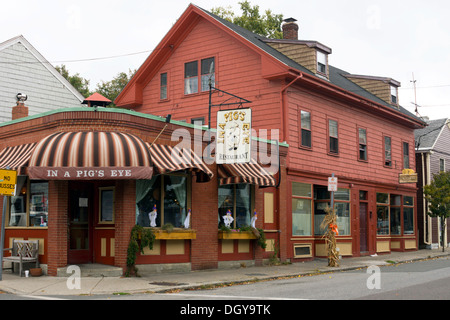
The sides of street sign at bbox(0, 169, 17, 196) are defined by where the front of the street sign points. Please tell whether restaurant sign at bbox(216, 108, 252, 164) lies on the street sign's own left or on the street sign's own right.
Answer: on the street sign's own left

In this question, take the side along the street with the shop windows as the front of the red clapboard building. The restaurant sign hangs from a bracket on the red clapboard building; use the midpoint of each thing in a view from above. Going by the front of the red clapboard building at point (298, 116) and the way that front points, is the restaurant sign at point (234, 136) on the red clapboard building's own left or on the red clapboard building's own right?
on the red clapboard building's own right

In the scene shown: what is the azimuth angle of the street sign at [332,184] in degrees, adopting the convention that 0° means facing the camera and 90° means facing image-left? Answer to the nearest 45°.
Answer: approximately 0°

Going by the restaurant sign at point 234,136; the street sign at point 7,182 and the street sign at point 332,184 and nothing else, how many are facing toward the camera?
3

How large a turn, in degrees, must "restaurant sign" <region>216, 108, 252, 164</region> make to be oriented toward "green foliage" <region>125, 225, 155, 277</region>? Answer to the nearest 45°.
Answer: approximately 45° to its right

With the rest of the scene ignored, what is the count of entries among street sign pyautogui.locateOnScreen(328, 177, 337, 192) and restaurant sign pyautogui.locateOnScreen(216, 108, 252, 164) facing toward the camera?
2

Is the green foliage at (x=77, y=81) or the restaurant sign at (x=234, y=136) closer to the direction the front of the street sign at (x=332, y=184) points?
the restaurant sign

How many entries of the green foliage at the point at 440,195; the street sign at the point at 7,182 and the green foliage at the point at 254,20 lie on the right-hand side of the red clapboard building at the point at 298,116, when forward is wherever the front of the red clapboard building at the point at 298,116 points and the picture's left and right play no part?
1

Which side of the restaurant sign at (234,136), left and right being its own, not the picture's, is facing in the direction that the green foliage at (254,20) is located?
back

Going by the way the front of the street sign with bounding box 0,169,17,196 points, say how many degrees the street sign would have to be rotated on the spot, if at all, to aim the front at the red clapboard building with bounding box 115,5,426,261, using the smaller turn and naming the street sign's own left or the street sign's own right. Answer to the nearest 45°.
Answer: approximately 135° to the street sign's own left

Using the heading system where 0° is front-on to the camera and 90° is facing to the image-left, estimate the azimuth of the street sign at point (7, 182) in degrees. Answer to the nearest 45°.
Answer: approximately 0°

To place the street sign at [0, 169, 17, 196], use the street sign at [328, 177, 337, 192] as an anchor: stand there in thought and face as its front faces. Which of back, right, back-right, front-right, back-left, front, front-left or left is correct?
front-right
